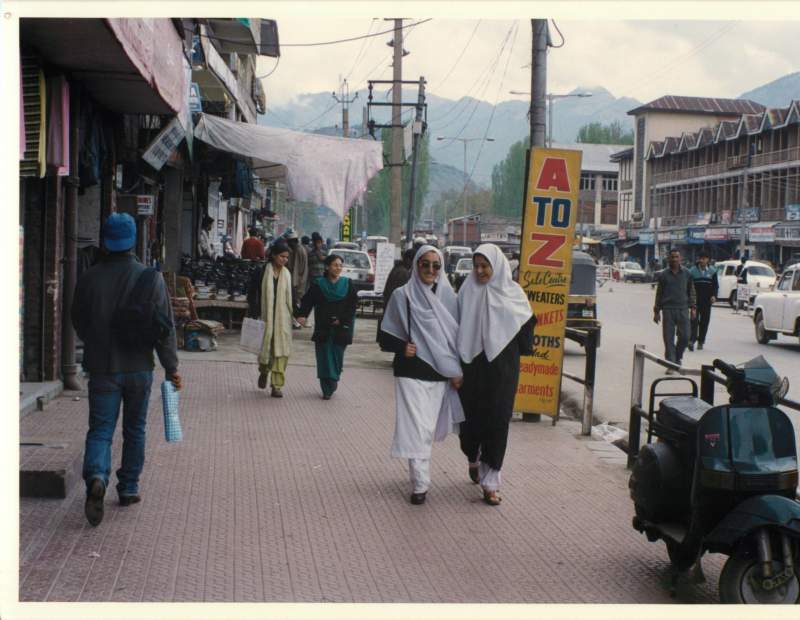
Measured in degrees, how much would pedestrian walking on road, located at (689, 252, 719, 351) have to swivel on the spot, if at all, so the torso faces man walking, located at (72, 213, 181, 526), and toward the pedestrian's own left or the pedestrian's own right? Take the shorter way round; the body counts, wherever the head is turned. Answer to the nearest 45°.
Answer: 0° — they already face them

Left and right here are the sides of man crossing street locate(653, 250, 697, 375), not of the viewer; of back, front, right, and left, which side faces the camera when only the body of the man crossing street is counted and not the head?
front

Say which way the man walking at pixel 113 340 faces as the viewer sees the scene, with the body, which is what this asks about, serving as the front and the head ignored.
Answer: away from the camera

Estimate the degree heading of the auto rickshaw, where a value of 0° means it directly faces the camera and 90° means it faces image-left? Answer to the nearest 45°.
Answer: approximately 180°

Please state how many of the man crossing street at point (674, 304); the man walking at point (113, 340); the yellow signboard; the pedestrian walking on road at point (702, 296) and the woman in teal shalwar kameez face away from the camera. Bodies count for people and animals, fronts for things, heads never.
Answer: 1

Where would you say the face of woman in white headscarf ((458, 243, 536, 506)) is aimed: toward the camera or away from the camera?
toward the camera

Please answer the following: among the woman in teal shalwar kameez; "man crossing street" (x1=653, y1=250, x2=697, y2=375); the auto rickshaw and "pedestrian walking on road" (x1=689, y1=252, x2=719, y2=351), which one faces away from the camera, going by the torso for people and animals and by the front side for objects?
the auto rickshaw

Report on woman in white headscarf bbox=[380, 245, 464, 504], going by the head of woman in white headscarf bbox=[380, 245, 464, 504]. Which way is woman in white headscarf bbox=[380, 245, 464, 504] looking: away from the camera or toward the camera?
toward the camera

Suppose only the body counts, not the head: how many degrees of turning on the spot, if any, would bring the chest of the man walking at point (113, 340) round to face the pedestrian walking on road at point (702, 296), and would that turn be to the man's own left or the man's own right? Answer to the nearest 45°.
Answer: approximately 45° to the man's own right

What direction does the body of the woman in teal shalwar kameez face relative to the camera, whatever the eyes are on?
toward the camera

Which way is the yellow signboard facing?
toward the camera

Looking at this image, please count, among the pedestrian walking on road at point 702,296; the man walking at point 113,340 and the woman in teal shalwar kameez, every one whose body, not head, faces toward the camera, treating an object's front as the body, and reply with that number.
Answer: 2

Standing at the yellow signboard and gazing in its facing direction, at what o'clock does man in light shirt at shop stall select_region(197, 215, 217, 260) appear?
The man in light shirt at shop stall is roughly at 5 o'clock from the yellow signboard.

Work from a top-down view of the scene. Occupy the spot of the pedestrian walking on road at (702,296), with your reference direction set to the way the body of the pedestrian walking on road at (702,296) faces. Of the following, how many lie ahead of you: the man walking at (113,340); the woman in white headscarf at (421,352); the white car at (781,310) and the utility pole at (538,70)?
3

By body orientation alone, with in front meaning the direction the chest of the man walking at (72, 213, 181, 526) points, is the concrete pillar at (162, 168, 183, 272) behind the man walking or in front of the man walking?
in front

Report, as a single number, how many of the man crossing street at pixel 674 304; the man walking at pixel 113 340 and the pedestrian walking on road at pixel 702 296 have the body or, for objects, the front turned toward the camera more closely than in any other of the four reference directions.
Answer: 2

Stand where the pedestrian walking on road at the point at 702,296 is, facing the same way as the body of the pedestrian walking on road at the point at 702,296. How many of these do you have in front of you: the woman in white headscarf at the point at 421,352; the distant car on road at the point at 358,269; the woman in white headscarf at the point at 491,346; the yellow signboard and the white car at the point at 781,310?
3

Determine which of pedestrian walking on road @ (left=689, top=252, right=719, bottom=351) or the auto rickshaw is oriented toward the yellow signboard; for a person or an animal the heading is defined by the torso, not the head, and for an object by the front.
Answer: the pedestrian walking on road
